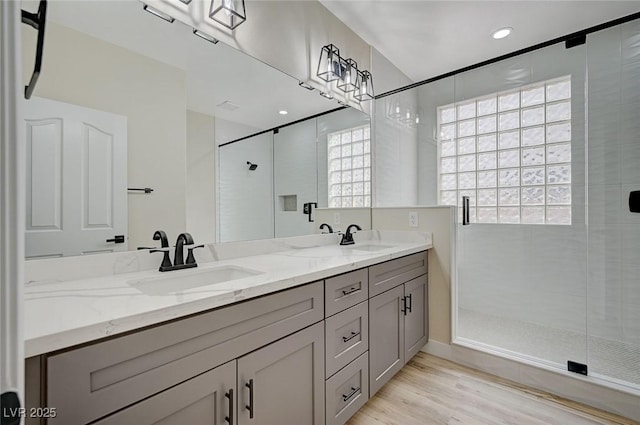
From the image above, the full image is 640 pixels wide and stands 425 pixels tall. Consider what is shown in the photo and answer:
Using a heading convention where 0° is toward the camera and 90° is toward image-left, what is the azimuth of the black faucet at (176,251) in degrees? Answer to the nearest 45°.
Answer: approximately 315°

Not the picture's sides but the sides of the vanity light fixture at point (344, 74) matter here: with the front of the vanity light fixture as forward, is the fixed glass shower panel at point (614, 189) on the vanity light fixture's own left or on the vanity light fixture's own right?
on the vanity light fixture's own left

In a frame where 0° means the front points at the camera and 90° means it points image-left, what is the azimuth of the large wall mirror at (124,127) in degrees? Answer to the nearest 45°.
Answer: approximately 315°

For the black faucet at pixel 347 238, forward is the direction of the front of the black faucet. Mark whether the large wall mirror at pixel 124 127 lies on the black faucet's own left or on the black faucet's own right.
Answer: on the black faucet's own right

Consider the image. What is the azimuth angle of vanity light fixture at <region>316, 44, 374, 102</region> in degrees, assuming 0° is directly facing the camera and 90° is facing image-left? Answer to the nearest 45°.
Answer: approximately 315°

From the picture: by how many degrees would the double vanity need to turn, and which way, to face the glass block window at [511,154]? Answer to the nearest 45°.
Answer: approximately 45° to its left

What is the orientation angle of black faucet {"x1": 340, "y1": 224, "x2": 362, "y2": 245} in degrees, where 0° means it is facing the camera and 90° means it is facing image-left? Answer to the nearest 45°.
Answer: approximately 315°

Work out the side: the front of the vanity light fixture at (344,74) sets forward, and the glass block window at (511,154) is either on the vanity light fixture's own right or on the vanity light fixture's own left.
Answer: on the vanity light fixture's own left

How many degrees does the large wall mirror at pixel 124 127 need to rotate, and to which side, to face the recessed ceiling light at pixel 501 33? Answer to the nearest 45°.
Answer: approximately 45° to its left
